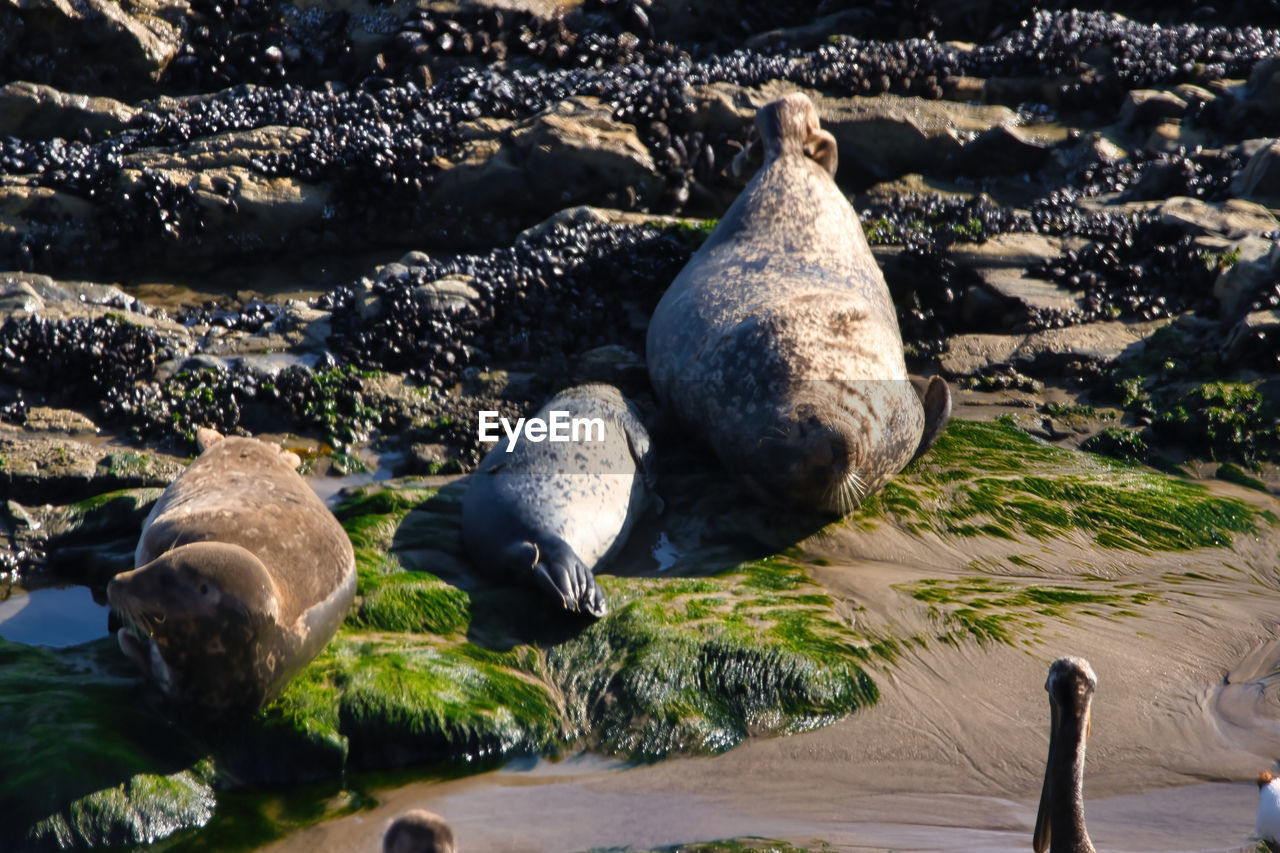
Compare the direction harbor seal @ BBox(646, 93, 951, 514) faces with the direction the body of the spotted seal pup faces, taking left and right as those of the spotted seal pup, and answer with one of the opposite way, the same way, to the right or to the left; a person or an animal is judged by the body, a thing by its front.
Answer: the opposite way

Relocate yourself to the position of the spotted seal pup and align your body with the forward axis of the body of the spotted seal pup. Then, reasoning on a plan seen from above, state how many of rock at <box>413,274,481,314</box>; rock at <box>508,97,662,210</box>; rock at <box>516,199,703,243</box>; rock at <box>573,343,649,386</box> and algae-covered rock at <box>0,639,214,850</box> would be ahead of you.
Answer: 4

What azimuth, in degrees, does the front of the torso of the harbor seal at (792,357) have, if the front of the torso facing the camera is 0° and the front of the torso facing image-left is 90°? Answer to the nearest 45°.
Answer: approximately 0°

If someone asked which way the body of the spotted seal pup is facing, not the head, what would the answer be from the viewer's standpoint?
away from the camera

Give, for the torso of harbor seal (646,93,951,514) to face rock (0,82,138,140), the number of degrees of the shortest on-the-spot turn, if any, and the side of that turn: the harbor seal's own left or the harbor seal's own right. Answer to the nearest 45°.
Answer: approximately 135° to the harbor seal's own right

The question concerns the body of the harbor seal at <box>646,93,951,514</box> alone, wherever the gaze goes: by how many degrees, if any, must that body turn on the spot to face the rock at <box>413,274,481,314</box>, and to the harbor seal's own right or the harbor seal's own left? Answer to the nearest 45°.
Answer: approximately 135° to the harbor seal's own right

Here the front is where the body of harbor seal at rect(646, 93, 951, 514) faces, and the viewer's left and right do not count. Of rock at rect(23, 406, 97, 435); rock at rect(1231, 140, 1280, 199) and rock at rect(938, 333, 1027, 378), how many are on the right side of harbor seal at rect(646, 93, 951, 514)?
1

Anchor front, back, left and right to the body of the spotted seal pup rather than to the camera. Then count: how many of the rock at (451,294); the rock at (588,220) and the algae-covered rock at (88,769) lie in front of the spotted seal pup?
2

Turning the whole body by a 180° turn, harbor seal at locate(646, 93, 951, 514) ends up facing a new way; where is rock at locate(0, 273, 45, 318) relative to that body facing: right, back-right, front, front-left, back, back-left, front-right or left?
left

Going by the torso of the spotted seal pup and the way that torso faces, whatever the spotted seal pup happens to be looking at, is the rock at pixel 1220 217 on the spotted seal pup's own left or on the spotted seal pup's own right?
on the spotted seal pup's own right
